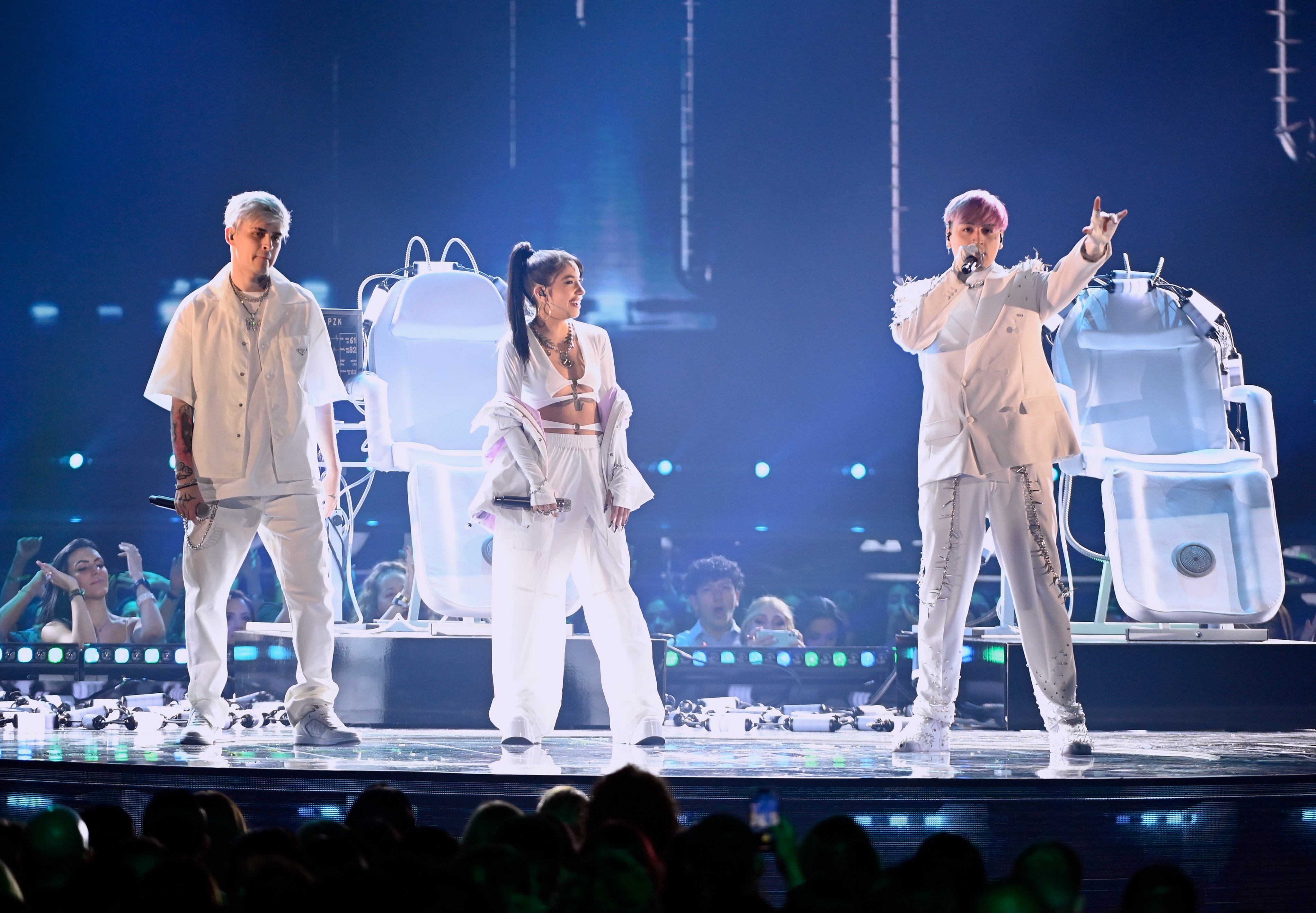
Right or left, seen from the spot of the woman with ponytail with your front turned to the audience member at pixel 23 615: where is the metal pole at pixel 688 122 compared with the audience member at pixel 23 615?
right

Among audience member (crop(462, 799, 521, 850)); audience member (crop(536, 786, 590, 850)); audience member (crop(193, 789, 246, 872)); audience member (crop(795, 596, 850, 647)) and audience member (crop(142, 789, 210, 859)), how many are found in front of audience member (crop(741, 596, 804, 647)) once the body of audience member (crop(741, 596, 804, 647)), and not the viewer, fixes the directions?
4

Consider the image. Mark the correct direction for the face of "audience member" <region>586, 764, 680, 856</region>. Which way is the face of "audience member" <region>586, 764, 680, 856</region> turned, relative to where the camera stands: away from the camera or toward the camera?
away from the camera

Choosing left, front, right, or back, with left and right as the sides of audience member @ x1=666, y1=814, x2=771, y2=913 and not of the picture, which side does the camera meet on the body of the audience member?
back

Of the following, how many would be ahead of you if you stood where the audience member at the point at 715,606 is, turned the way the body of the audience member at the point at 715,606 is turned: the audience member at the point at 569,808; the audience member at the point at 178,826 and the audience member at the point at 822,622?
2

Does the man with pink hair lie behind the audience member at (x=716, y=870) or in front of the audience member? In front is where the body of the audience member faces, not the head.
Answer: in front

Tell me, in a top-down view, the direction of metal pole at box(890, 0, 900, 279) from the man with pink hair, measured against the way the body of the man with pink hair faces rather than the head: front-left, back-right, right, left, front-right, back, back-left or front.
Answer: back

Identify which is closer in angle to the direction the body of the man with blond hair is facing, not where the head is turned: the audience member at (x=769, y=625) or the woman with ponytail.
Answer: the woman with ponytail

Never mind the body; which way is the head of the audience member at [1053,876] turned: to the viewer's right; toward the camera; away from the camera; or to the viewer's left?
away from the camera
